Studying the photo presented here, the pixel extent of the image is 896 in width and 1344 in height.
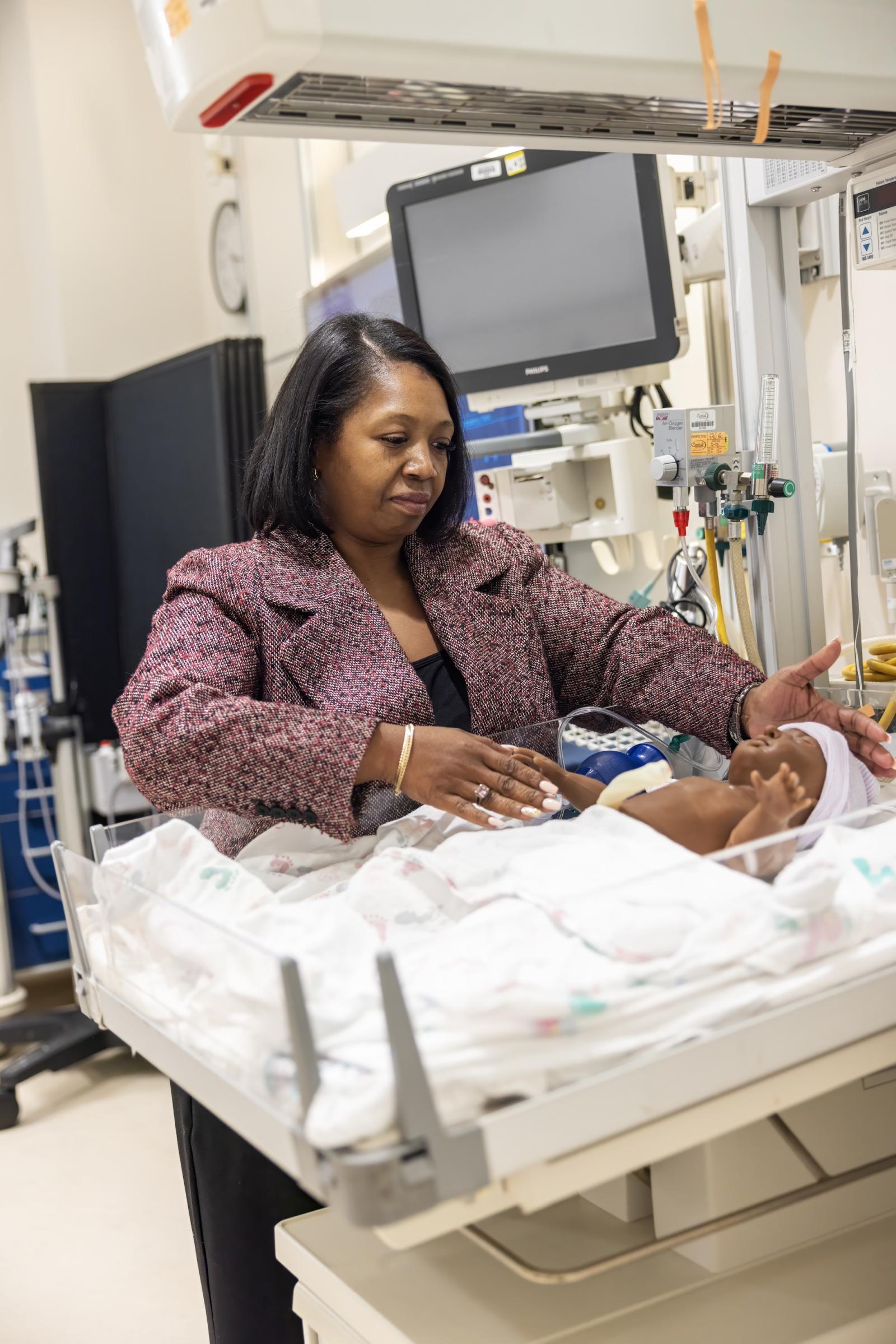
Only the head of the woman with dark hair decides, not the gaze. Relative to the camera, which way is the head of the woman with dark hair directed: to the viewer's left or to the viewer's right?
to the viewer's right

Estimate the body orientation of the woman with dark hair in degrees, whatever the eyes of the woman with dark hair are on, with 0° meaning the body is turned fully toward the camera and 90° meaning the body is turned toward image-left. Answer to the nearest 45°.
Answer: approximately 315°

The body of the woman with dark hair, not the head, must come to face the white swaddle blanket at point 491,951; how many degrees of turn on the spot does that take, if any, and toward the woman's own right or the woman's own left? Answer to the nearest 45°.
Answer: approximately 45° to the woman's own right
